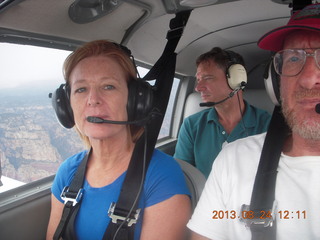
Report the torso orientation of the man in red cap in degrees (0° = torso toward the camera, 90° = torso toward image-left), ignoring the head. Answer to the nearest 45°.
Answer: approximately 0°

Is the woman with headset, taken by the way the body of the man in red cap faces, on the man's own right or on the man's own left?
on the man's own right

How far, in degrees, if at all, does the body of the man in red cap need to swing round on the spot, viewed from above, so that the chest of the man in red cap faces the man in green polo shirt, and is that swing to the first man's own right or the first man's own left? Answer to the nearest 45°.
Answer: approximately 180°
